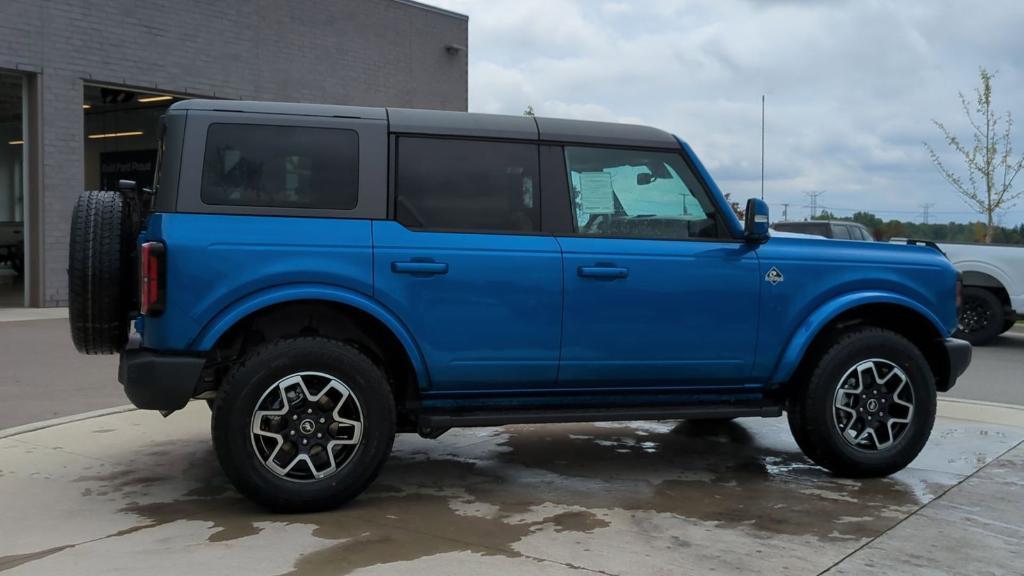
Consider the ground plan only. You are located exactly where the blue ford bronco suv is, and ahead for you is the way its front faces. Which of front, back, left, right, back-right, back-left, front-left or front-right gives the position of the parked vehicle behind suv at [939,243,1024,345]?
front-left

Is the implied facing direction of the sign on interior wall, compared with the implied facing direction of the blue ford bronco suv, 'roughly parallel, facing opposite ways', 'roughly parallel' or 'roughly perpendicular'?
roughly perpendicular

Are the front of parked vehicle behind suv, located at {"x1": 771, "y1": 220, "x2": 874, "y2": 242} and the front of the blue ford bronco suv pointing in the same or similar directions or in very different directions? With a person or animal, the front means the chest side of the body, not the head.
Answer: very different directions

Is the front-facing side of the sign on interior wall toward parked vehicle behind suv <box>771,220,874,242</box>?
no

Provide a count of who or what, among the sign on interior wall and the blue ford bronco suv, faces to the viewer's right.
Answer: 1

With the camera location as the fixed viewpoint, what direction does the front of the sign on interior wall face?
facing the viewer

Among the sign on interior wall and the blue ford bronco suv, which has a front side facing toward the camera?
the sign on interior wall

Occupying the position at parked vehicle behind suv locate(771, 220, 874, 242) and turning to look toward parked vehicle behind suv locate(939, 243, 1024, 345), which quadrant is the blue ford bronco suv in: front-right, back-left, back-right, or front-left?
front-right

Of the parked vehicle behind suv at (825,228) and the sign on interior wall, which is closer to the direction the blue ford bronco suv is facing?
the parked vehicle behind suv

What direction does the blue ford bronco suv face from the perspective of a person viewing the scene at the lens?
facing to the right of the viewer

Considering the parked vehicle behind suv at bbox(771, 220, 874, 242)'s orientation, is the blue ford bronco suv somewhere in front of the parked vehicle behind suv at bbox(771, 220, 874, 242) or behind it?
in front

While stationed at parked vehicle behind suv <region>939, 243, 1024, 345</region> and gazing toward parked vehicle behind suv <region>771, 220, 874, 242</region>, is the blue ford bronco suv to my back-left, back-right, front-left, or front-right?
back-left

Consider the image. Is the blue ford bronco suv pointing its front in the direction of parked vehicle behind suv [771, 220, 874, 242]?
no

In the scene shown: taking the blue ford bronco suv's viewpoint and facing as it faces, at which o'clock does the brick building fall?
The brick building is roughly at 8 o'clock from the blue ford bronco suv.
